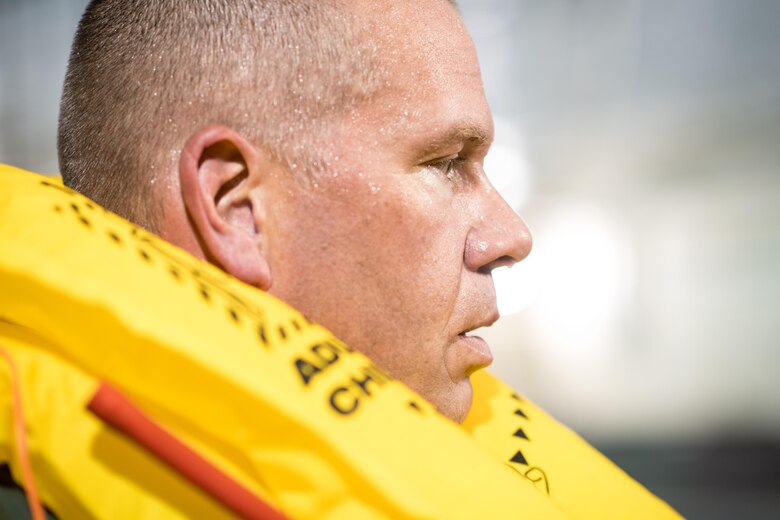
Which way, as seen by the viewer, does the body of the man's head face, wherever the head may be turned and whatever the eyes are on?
to the viewer's right

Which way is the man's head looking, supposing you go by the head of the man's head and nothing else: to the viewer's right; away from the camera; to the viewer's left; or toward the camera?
to the viewer's right
